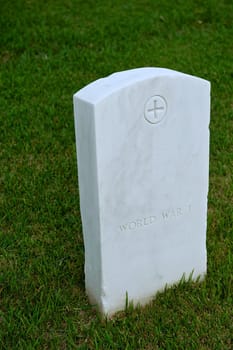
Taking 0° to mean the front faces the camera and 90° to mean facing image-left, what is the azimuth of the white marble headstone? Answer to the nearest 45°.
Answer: approximately 315°
